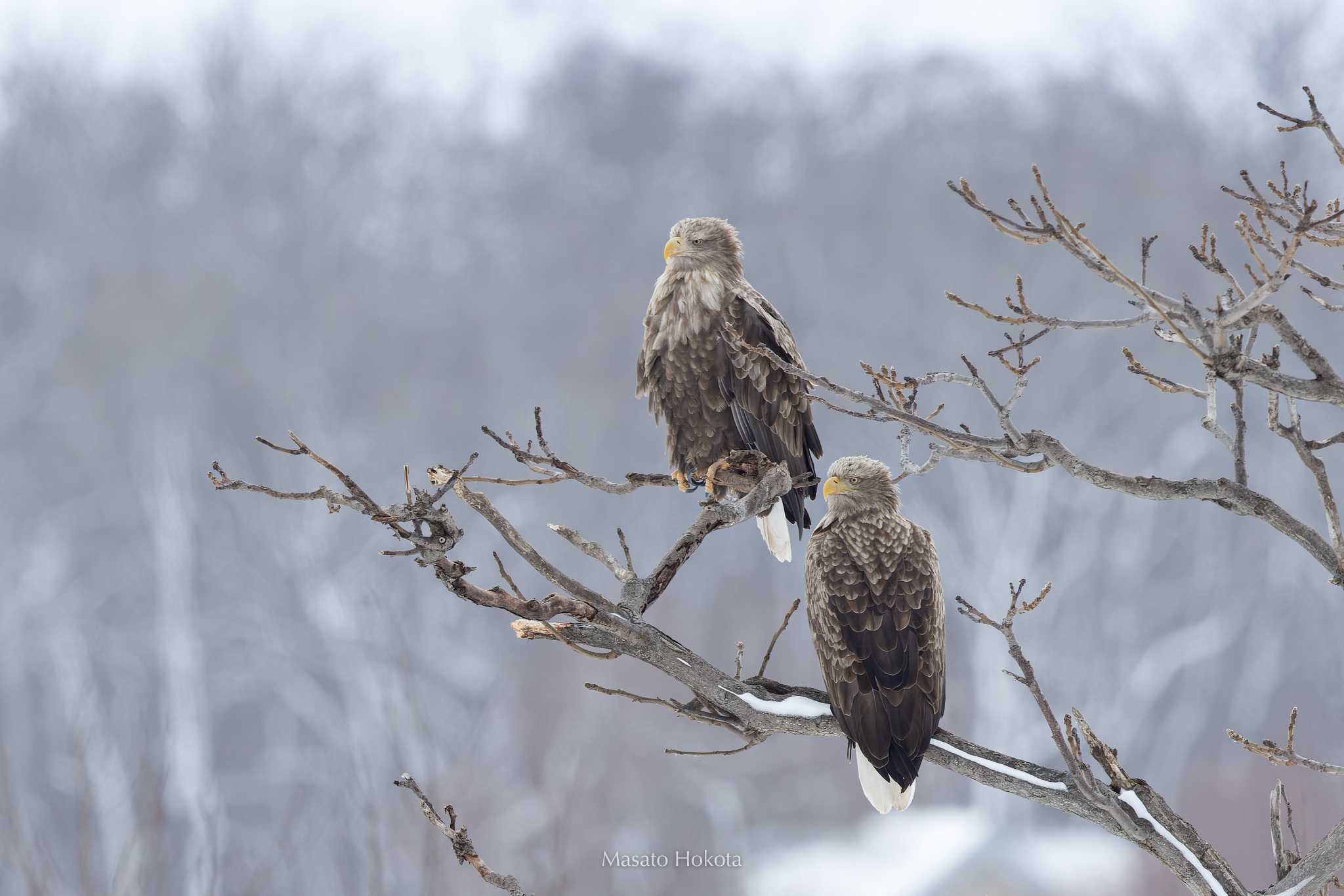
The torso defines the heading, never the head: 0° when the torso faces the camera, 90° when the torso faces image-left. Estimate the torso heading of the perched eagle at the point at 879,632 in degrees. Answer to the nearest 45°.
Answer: approximately 180°

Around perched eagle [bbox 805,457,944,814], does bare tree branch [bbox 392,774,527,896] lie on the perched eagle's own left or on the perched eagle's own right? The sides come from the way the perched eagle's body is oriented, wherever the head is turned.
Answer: on the perched eagle's own left
